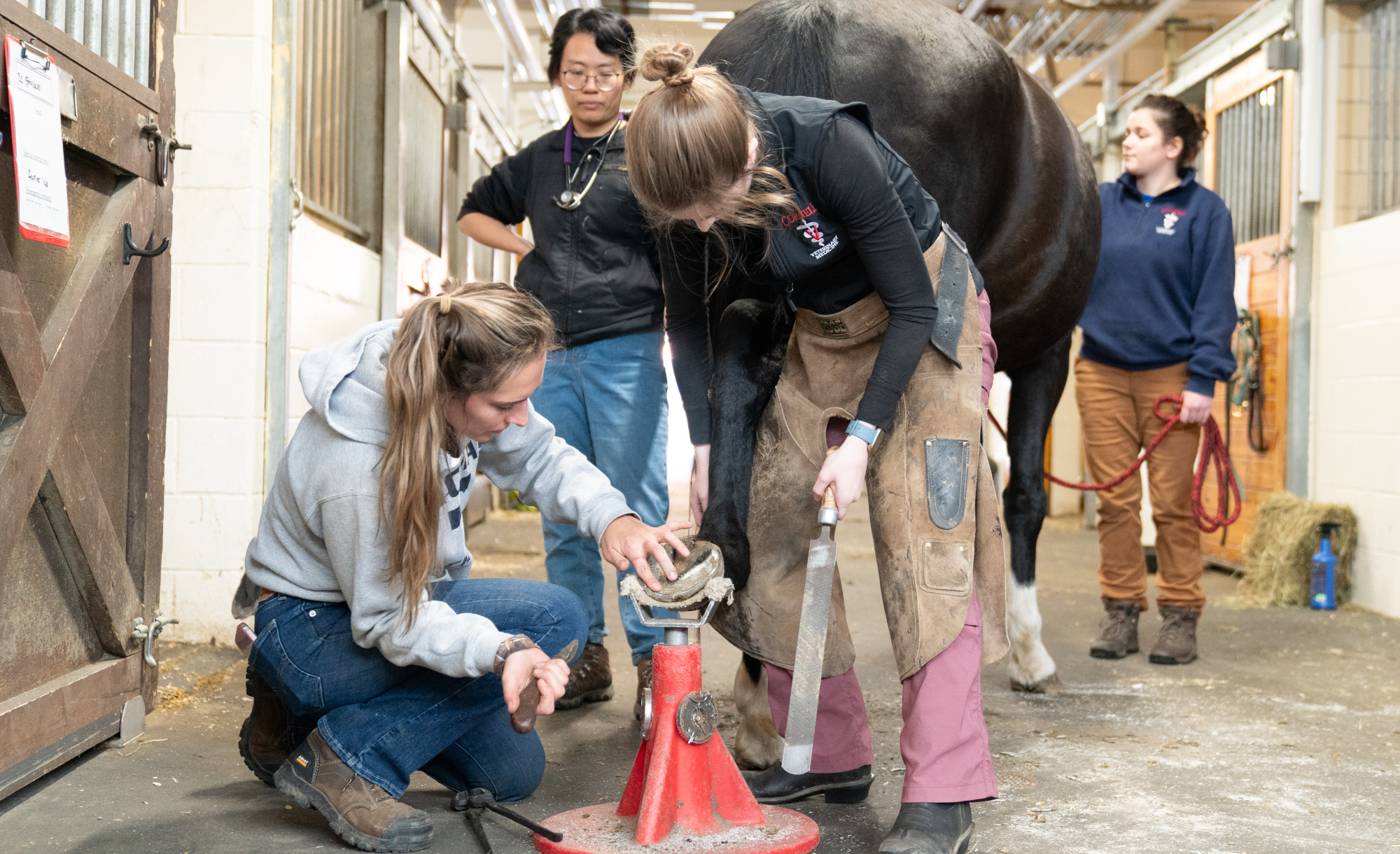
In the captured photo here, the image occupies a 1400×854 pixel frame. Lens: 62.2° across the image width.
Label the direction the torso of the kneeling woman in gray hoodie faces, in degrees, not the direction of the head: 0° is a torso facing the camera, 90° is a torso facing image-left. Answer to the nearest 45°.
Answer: approximately 270°

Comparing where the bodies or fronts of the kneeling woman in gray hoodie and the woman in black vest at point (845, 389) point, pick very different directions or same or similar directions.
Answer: very different directions

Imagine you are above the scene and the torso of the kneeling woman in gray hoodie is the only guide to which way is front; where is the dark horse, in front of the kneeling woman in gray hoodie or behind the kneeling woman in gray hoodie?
in front

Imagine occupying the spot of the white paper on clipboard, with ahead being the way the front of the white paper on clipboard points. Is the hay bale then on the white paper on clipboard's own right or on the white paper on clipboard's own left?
on the white paper on clipboard's own left

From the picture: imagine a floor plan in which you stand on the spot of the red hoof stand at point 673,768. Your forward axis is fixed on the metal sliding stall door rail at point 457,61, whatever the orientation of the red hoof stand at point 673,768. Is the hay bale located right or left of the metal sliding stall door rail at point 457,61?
right

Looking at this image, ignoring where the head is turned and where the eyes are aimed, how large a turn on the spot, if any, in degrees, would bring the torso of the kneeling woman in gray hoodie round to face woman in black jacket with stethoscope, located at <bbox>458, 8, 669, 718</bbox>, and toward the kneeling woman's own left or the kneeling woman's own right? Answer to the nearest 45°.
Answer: approximately 90° to the kneeling woman's own left

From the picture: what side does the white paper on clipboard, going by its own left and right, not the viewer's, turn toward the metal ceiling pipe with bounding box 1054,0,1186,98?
left

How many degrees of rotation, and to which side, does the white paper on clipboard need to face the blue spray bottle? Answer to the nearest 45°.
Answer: approximately 45° to its left

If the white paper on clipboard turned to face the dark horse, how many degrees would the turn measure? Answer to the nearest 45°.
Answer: approximately 45° to its left

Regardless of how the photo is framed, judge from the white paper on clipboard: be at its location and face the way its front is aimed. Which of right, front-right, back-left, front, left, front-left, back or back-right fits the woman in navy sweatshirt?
front-left

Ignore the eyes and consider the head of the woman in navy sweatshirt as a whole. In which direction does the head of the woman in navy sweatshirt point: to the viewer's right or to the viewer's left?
to the viewer's left

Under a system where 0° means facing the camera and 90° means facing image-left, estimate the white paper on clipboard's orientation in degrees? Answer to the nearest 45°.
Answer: approximately 315°

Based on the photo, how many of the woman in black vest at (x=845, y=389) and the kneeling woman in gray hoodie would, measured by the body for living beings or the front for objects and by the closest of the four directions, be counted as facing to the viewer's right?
1

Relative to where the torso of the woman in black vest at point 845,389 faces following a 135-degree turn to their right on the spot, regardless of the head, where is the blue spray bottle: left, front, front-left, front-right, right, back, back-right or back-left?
front-right

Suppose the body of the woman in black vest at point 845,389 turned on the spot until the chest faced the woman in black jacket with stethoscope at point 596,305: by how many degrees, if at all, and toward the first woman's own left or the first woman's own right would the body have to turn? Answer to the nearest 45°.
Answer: approximately 90° to the first woman's own right

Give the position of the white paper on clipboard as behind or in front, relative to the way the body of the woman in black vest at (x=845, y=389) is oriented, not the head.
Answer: in front
